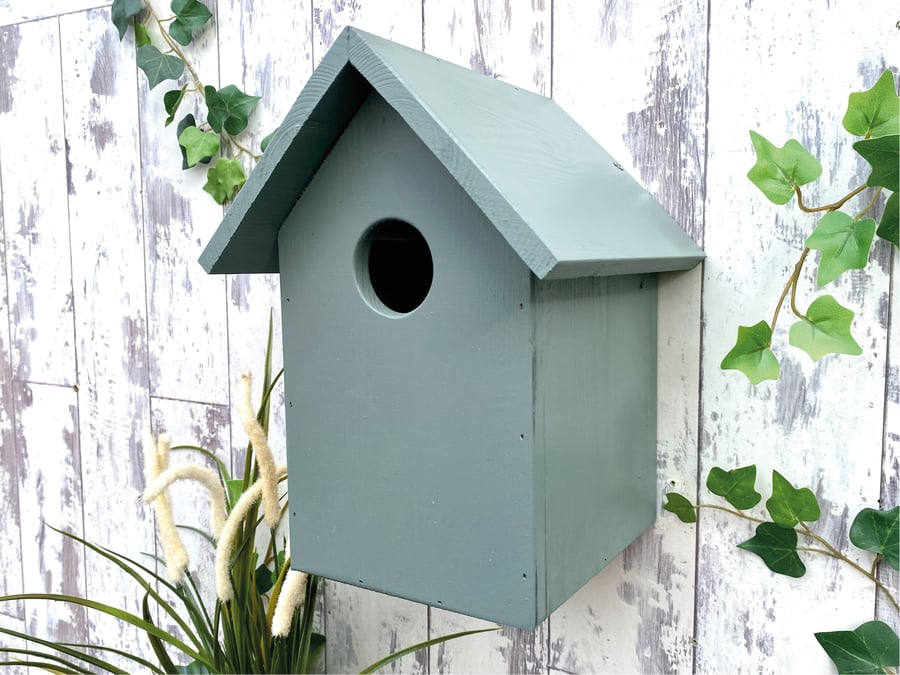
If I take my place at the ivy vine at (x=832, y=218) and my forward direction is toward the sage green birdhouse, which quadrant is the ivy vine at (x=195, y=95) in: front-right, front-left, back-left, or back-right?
front-right

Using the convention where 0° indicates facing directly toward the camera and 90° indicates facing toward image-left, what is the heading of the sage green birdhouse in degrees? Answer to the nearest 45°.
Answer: approximately 45°
